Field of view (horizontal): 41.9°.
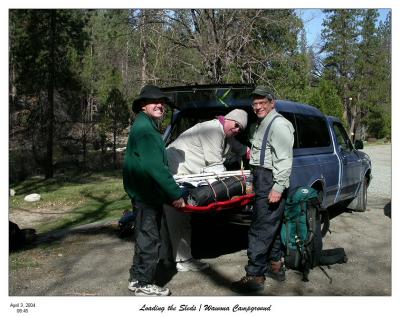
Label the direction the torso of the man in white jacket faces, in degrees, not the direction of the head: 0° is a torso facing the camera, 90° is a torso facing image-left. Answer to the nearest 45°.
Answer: approximately 270°

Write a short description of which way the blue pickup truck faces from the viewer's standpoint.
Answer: facing away from the viewer and to the right of the viewer

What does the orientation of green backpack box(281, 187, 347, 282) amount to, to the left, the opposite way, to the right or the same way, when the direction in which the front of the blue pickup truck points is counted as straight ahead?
the opposite way

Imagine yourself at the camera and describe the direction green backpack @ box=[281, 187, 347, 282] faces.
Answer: facing the viewer and to the left of the viewer

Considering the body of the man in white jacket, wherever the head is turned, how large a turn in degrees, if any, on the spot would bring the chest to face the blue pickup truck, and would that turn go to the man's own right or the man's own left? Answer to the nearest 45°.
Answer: approximately 45° to the man's own left

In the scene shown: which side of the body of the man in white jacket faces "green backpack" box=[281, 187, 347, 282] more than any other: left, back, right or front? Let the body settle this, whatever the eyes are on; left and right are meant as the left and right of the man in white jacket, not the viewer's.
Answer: front

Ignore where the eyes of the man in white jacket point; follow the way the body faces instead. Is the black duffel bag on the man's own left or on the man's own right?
on the man's own right

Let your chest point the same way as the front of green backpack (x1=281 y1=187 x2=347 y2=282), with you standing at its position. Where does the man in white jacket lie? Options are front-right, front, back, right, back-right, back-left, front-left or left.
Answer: front-right

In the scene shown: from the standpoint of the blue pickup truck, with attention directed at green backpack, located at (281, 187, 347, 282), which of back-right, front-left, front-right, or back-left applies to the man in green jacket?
front-right

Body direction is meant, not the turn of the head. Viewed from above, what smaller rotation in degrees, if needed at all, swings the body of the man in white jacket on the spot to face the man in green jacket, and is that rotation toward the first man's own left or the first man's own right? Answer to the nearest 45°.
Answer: approximately 90° to the first man's own right
